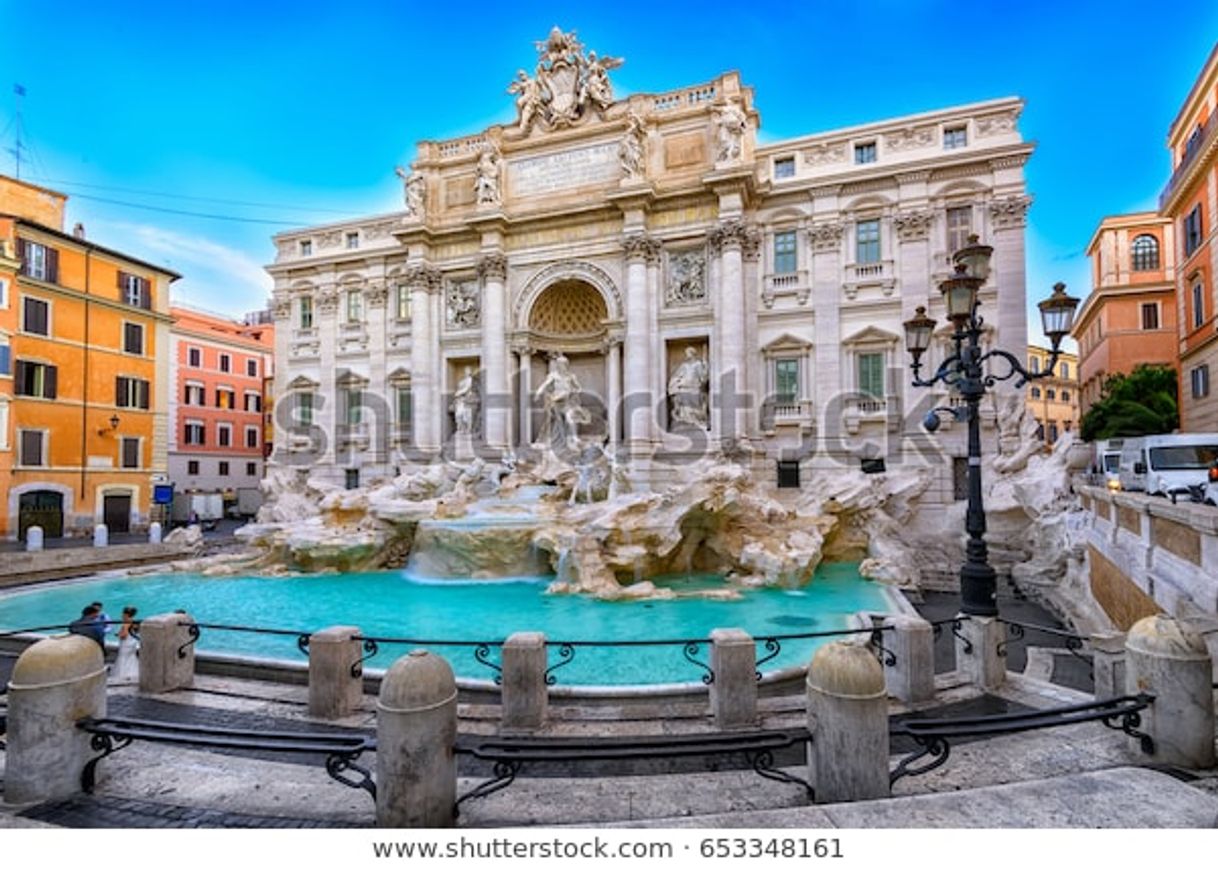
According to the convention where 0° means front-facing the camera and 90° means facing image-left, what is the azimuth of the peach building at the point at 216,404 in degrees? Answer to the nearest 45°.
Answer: approximately 315°

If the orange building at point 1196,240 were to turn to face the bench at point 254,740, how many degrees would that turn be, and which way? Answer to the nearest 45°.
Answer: approximately 45° to its left

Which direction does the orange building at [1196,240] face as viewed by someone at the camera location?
facing the viewer and to the left of the viewer

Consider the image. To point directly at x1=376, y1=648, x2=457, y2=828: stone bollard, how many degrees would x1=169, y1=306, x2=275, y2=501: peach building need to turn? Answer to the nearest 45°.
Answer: approximately 45° to its right

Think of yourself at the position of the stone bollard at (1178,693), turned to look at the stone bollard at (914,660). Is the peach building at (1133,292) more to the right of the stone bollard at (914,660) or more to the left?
right

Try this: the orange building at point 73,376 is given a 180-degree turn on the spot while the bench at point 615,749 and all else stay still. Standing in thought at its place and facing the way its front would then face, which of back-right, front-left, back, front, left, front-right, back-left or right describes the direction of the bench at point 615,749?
back-left

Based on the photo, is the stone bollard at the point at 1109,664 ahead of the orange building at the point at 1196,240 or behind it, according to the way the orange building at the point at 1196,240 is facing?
ahead

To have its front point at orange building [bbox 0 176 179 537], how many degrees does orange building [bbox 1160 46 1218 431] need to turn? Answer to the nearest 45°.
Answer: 0° — it already faces it

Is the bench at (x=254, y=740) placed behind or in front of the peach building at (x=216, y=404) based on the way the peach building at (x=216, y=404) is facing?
in front

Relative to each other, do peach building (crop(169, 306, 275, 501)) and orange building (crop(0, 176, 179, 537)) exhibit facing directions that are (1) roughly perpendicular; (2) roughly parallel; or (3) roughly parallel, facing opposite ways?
roughly parallel

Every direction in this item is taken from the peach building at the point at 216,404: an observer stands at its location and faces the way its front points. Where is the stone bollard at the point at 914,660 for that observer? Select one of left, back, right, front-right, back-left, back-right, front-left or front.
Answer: front-right
